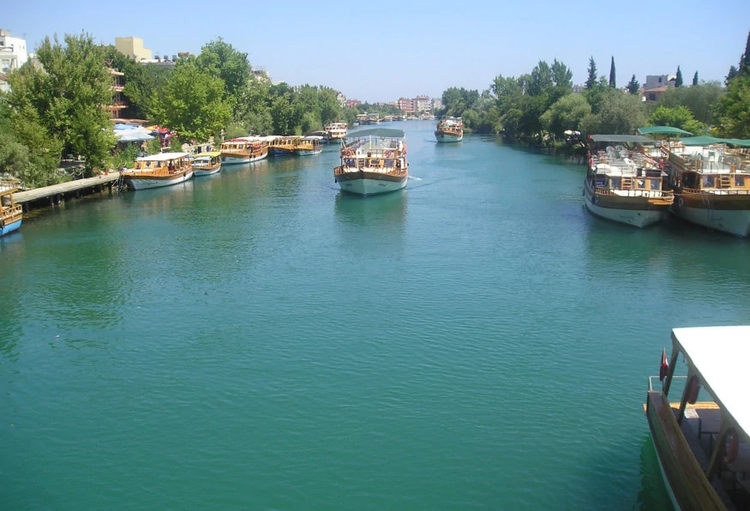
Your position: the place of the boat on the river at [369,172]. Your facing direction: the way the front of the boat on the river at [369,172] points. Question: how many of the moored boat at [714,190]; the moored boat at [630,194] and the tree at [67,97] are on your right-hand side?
1

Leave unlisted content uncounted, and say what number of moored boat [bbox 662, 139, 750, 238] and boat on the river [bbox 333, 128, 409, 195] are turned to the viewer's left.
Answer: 0

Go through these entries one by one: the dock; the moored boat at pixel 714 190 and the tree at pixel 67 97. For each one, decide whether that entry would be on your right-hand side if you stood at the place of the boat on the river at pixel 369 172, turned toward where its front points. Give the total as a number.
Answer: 2

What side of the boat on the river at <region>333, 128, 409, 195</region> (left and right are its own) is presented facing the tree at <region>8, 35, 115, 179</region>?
right

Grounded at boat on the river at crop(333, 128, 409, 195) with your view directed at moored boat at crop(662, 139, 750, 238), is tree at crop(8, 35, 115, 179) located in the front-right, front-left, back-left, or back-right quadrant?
back-right

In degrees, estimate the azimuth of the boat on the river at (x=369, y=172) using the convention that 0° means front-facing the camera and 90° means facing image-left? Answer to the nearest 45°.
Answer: approximately 0°

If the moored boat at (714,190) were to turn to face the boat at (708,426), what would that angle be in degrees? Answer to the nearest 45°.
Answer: approximately 45° to its right

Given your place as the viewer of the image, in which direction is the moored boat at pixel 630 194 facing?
facing the viewer and to the right of the viewer

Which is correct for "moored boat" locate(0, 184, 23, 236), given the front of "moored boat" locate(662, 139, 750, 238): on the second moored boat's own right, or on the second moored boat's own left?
on the second moored boat's own right

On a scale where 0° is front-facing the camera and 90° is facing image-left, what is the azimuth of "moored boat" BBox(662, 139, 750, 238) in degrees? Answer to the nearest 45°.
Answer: approximately 315°

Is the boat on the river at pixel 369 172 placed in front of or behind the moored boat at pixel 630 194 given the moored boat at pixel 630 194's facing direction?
behind
